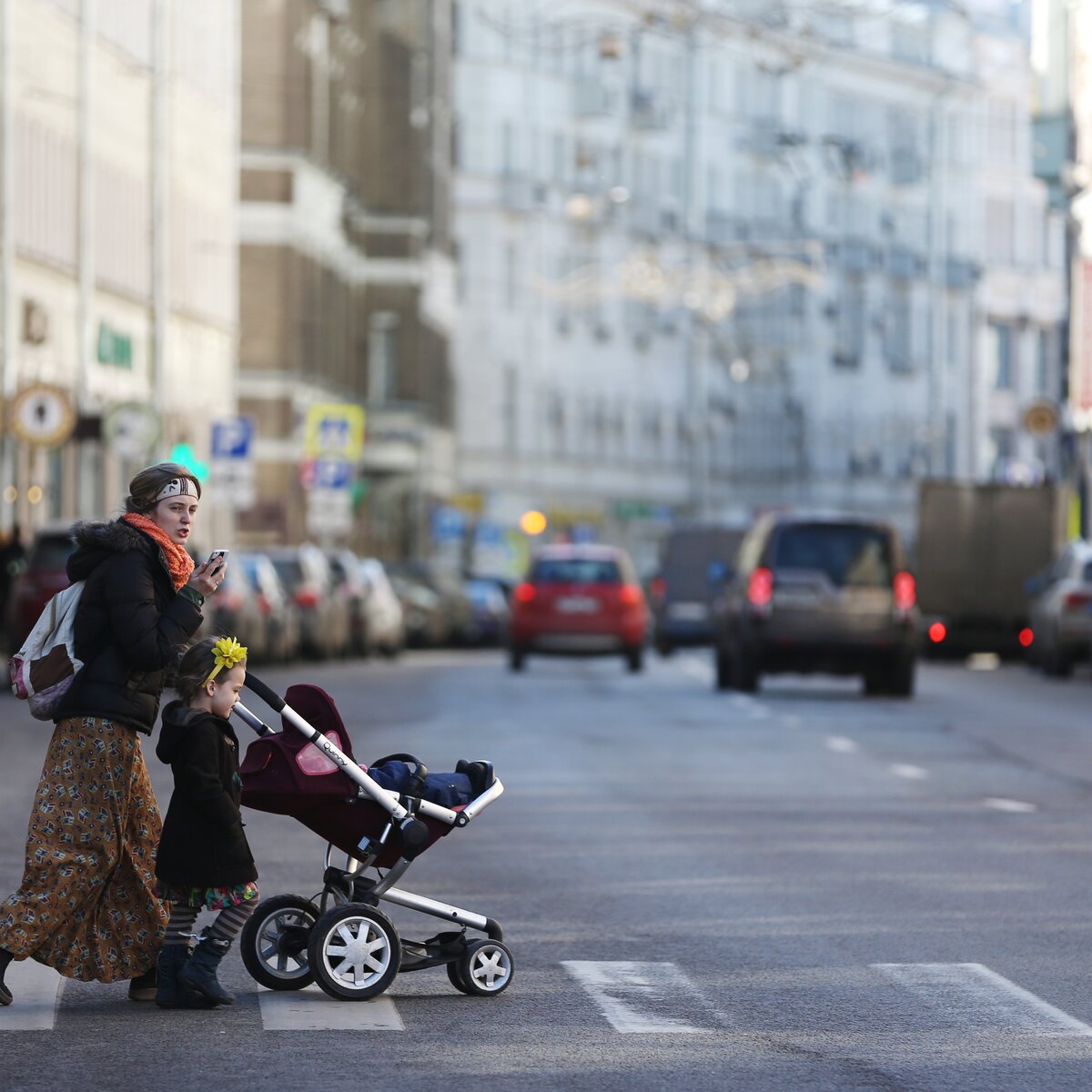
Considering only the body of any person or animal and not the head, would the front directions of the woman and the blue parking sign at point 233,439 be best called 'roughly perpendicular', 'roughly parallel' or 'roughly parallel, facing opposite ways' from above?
roughly perpendicular

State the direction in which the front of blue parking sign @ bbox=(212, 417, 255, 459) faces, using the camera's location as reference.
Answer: facing the viewer

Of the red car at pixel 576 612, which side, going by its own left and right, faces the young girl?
back

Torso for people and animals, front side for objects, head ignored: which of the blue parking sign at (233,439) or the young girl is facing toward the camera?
the blue parking sign

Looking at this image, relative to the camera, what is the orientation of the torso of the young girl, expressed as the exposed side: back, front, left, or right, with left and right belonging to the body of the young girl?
right

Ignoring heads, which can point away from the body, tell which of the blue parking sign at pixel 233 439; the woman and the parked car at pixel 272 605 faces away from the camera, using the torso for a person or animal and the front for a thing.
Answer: the parked car

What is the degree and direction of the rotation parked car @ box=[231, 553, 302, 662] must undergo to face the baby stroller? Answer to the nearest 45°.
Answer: approximately 180°

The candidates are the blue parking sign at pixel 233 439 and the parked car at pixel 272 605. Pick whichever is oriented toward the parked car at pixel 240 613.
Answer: the blue parking sign

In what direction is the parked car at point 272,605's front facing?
away from the camera

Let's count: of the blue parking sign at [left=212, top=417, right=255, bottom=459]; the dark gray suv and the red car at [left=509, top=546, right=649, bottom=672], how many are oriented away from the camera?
2

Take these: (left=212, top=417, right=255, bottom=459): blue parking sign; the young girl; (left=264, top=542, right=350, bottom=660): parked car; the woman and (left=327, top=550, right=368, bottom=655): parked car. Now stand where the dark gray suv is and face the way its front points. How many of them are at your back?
2

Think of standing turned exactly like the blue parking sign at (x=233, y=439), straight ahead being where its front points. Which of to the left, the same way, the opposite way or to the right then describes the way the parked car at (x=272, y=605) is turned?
the opposite way

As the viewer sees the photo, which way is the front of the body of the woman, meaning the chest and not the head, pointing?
to the viewer's right

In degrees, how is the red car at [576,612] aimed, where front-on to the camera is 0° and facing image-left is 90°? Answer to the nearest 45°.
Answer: approximately 180°

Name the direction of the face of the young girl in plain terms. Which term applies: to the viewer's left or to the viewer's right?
to the viewer's right

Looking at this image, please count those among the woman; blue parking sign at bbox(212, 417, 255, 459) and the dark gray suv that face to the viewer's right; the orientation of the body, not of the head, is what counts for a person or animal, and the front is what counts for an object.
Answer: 1
